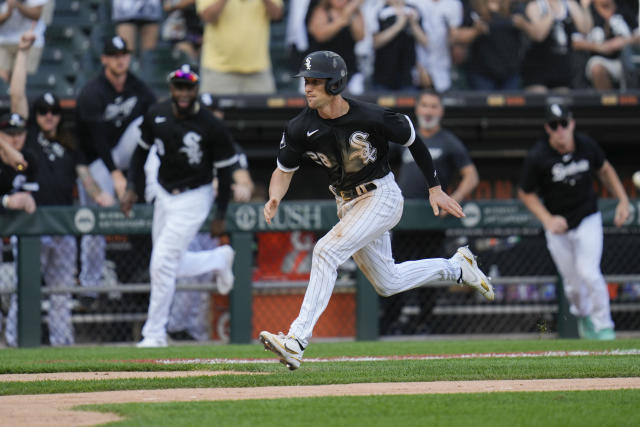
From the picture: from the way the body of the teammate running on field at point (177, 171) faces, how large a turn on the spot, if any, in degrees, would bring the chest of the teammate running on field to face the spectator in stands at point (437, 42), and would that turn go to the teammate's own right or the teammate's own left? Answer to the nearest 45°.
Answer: approximately 135° to the teammate's own left

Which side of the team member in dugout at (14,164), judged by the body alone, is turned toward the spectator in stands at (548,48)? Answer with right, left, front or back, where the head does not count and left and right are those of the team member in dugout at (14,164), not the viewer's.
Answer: left

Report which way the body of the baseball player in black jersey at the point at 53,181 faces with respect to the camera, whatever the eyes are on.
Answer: toward the camera

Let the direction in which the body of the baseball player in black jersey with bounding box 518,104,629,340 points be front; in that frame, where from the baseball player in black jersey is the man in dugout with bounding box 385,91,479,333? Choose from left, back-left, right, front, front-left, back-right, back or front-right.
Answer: right

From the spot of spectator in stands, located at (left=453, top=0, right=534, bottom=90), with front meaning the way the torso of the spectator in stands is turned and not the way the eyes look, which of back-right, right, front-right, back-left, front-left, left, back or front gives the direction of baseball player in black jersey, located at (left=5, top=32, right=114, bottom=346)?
front-right

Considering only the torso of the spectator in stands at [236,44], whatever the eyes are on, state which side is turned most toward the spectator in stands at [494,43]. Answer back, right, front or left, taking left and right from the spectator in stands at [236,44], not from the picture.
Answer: left

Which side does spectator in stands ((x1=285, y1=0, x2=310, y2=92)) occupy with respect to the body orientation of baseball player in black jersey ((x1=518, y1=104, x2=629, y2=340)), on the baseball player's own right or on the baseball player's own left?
on the baseball player's own right

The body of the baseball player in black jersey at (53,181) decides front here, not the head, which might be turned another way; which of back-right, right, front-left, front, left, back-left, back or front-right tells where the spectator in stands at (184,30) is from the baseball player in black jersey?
back-left

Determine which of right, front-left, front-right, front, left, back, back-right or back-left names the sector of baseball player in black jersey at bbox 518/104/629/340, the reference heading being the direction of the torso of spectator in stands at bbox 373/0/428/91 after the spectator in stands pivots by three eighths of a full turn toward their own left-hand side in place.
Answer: right

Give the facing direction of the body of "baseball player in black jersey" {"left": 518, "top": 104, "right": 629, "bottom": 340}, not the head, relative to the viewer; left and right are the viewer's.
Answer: facing the viewer

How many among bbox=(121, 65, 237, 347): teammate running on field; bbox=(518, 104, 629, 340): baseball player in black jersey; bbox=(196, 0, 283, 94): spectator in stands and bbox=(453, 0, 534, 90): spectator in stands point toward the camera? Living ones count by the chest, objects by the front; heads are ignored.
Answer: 4

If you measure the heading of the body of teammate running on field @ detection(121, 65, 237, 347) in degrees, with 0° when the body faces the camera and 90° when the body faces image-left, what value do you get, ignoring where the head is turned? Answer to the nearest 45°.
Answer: approximately 0°
